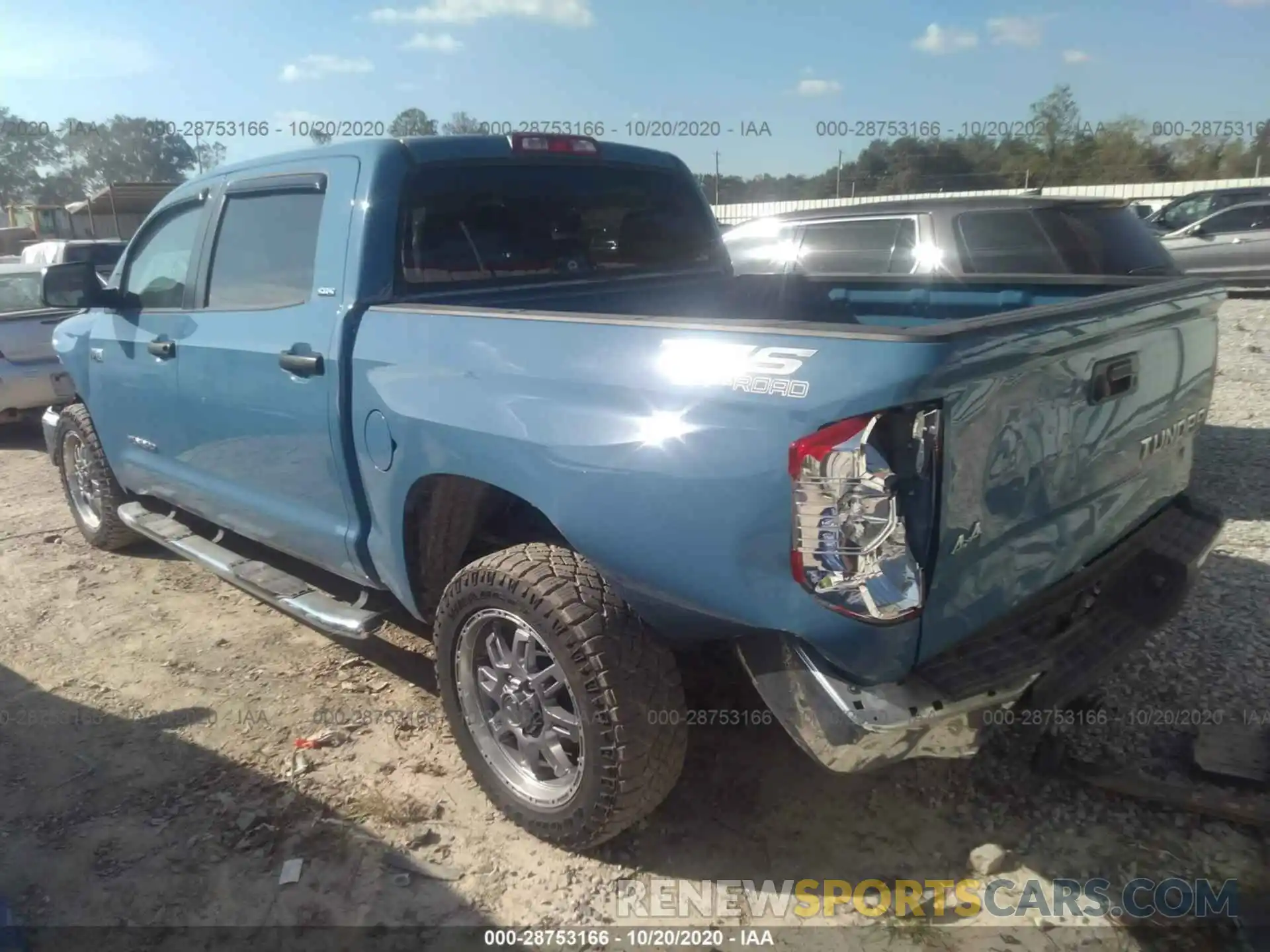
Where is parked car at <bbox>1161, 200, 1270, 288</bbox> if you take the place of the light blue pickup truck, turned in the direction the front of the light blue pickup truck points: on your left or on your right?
on your right

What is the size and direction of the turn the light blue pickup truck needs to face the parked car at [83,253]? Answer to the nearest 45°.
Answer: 0° — it already faces it

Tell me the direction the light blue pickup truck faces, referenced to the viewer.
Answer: facing away from the viewer and to the left of the viewer

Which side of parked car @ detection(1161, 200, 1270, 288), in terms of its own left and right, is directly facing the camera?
left

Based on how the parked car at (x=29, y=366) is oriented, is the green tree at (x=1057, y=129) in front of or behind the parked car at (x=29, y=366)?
behind

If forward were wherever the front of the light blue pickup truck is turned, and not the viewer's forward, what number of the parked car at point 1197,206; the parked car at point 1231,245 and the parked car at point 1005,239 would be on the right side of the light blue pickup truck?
3

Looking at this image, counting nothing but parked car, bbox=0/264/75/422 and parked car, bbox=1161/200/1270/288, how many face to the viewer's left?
1

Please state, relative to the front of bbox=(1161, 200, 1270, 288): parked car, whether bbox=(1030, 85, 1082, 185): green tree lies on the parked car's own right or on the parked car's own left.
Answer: on the parked car's own right

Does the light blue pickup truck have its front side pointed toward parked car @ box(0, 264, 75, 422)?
yes

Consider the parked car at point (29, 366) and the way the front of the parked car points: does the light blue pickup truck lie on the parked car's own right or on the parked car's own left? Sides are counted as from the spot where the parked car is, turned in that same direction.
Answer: on the parked car's own left
